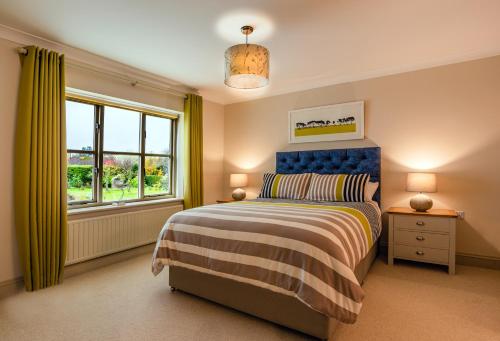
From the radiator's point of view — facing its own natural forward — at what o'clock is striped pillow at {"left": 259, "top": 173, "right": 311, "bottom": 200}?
The striped pillow is roughly at 11 o'clock from the radiator.

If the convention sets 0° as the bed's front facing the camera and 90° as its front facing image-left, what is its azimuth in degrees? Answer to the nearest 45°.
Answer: approximately 45°

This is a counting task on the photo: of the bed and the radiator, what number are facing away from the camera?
0

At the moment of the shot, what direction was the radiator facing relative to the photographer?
facing the viewer and to the right of the viewer

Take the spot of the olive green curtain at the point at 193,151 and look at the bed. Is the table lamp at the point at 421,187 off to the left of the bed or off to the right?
left

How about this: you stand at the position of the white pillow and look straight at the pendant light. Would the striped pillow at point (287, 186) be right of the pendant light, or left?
right

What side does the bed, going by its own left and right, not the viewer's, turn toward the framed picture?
back

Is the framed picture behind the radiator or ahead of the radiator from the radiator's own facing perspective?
ahead

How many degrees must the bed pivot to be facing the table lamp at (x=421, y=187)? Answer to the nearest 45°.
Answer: approximately 180°

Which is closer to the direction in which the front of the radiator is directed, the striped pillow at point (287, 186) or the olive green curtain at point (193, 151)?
the striped pillow

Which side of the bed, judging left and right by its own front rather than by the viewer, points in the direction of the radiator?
right

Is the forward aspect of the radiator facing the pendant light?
yes

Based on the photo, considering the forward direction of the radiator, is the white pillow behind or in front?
in front

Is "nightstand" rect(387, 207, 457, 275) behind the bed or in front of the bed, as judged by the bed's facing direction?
behind
